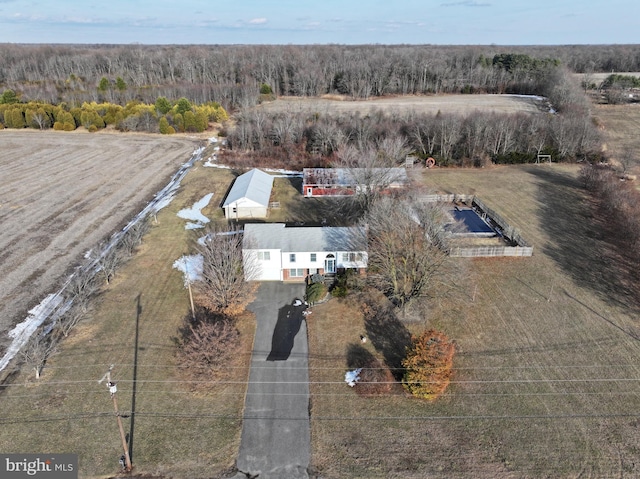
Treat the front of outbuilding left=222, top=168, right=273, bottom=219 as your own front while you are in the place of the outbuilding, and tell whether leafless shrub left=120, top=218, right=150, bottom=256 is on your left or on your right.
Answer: on your right

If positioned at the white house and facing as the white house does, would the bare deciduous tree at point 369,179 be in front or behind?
behind

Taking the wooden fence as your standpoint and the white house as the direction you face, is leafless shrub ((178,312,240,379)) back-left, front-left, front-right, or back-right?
front-left

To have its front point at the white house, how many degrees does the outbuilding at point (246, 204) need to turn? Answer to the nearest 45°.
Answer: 0° — it already faces it

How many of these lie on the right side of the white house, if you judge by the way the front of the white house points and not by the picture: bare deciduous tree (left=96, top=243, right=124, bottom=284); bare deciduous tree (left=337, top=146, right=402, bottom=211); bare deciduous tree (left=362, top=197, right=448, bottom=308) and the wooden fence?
1

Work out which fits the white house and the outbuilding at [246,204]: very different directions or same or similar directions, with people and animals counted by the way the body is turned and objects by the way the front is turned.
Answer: same or similar directions

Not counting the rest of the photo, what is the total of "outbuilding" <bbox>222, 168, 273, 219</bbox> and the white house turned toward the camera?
2

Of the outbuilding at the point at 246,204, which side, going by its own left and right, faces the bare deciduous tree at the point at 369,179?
left

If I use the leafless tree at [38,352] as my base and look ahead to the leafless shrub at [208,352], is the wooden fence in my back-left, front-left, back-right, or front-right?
front-left

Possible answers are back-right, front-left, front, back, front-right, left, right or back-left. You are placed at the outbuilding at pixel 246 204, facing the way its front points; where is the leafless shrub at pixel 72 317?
front-right

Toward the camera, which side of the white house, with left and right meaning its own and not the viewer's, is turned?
front

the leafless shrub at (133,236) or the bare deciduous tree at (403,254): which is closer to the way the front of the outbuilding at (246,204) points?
the bare deciduous tree

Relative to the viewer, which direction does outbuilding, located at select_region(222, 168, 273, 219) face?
toward the camera

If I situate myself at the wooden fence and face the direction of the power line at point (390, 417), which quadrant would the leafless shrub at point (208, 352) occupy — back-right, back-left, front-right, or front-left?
front-right

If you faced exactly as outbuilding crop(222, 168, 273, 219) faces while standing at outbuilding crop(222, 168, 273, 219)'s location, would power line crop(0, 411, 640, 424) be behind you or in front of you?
in front
